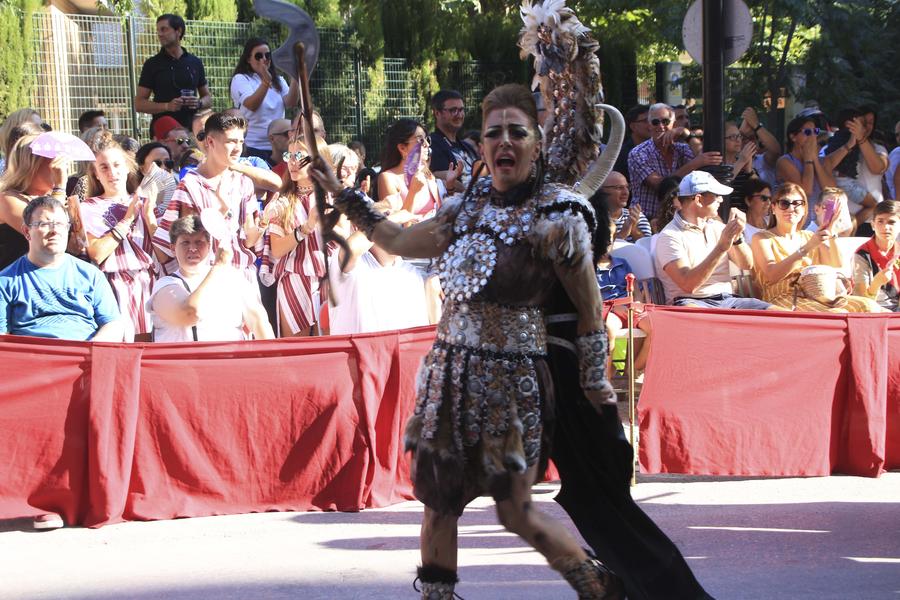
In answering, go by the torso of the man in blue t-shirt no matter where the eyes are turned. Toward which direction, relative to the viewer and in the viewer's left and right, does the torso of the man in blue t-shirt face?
facing the viewer

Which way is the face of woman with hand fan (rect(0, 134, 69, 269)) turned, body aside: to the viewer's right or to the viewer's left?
to the viewer's right

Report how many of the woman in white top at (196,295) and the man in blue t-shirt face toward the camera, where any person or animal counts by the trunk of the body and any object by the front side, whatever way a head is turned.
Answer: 2

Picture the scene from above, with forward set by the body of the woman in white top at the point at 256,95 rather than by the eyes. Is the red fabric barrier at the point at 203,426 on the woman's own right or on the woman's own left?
on the woman's own right

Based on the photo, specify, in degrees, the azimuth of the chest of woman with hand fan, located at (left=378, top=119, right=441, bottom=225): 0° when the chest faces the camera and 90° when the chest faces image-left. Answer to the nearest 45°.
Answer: approximately 315°

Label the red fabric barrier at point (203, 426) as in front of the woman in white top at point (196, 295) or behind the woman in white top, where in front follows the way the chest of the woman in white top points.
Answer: in front

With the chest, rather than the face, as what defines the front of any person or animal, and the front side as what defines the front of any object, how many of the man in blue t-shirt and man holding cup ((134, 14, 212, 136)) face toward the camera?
2

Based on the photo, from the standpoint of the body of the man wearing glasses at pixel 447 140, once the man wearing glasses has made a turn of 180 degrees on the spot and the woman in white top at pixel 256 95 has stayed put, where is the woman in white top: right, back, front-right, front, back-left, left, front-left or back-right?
front-left

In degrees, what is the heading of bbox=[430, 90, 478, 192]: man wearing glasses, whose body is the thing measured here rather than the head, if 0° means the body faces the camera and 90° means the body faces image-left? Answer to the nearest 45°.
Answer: approximately 315°
